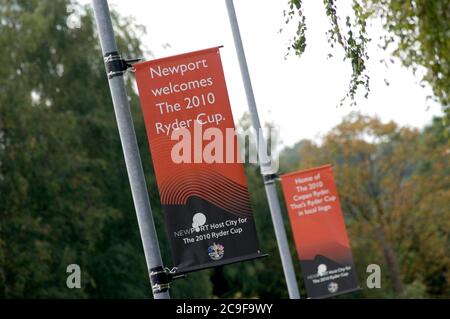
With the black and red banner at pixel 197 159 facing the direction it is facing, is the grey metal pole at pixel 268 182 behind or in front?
behind

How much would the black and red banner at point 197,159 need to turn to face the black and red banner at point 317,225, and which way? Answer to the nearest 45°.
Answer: approximately 180°

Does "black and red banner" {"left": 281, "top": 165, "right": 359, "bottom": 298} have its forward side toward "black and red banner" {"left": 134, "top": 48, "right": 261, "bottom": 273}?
yes

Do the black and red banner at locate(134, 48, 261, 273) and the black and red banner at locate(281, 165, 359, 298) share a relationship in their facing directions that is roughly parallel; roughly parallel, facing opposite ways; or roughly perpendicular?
roughly parallel

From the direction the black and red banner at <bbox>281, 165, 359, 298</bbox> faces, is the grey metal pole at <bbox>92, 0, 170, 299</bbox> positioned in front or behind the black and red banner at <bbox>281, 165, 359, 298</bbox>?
in front

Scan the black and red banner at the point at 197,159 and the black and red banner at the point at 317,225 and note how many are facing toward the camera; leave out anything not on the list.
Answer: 2

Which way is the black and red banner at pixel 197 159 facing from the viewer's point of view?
toward the camera
